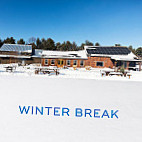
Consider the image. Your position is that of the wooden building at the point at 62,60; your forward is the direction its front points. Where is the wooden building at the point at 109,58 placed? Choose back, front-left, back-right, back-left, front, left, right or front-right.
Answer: left

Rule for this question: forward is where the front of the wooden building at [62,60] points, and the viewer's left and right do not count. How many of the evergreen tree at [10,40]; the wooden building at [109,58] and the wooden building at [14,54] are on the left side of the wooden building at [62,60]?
1

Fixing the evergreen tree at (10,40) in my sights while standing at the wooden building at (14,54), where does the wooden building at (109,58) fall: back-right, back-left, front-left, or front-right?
back-right

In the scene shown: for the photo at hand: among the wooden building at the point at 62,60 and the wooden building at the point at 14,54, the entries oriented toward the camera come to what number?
2

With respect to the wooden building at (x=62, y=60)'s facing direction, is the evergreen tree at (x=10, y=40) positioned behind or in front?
behind

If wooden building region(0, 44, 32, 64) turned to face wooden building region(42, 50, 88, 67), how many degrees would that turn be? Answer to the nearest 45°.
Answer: approximately 45° to its left

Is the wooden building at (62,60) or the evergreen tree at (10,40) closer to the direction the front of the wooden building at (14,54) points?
the wooden building

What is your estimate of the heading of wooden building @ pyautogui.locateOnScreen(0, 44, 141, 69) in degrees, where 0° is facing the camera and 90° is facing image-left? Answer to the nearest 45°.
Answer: approximately 0°
